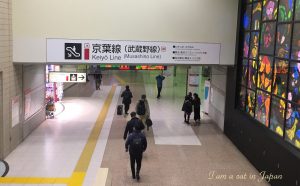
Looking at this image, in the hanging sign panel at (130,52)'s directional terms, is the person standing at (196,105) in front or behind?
behind

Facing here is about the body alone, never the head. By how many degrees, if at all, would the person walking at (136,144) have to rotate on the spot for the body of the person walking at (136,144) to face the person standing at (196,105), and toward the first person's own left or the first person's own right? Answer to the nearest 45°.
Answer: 0° — they already face them

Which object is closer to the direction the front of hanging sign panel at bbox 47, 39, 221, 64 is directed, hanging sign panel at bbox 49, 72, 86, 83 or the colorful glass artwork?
the colorful glass artwork

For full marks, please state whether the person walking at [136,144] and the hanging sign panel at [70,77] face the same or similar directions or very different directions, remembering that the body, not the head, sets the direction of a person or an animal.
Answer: very different directions

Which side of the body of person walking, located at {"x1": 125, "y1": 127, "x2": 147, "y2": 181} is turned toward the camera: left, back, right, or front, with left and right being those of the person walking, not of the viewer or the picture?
back

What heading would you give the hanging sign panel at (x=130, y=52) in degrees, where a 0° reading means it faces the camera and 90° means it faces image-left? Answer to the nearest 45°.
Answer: approximately 0°

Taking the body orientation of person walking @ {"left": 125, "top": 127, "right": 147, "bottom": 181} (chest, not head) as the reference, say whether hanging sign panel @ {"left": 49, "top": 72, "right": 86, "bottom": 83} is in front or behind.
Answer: in front

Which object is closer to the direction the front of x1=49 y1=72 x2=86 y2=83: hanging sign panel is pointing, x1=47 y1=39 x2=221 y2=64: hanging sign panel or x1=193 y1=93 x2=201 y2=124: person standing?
the hanging sign panel

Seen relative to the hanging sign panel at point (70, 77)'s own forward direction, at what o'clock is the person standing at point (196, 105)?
The person standing is roughly at 9 o'clock from the hanging sign panel.
